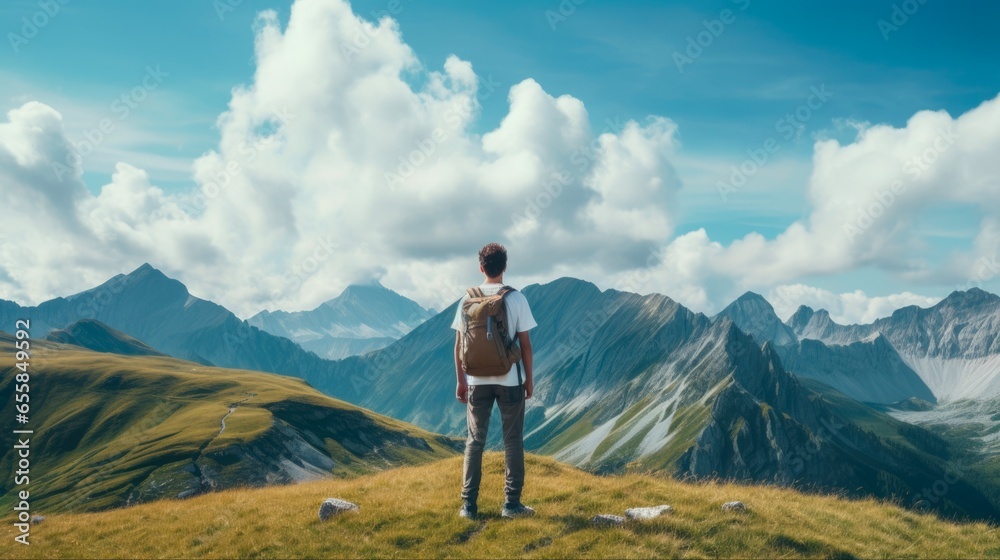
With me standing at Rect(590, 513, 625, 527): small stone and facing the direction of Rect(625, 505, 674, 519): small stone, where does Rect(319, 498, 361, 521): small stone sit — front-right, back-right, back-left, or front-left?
back-left

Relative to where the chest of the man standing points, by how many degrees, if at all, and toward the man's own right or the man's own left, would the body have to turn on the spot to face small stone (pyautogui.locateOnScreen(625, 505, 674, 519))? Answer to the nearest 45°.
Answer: approximately 90° to the man's own right

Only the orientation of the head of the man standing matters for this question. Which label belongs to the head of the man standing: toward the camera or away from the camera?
away from the camera

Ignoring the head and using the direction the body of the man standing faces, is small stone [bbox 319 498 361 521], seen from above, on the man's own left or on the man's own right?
on the man's own left

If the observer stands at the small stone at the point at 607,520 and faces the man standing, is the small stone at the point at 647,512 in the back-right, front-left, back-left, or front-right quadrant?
back-right

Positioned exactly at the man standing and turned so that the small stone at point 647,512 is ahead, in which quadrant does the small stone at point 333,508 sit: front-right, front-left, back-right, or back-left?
back-left

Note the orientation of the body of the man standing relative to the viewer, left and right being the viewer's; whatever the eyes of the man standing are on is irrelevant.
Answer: facing away from the viewer
